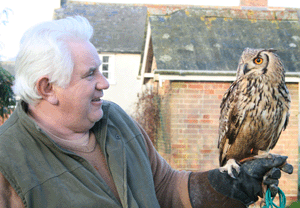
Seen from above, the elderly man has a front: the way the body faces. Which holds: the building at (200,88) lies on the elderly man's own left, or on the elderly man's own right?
on the elderly man's own left

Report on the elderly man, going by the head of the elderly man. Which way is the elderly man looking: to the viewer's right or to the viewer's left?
to the viewer's right

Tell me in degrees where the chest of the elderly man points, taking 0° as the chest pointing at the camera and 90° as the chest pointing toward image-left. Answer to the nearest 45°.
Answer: approximately 315°

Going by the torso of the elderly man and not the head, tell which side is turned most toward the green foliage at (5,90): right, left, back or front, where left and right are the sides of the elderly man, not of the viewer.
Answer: back

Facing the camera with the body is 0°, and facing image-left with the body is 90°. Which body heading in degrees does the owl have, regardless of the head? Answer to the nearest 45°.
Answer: approximately 315°
